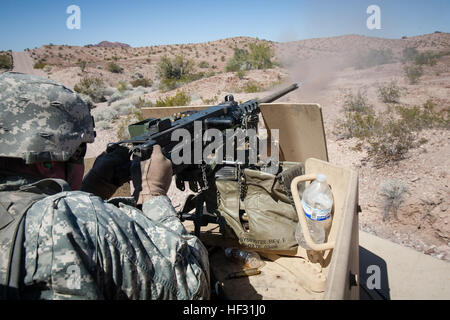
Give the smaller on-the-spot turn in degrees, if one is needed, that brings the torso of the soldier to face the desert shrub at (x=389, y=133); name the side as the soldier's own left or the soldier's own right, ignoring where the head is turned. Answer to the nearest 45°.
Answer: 0° — they already face it

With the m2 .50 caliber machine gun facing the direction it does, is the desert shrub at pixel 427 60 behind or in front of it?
in front

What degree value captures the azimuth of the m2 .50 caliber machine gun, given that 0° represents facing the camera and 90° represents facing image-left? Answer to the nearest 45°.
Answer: approximately 225°

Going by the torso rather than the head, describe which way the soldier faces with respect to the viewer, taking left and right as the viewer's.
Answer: facing away from the viewer and to the right of the viewer

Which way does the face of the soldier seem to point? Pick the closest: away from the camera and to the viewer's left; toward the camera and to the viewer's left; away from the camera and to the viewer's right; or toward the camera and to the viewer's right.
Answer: away from the camera and to the viewer's right

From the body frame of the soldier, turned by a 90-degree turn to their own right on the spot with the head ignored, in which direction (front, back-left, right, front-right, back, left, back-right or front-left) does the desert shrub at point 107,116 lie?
back-left

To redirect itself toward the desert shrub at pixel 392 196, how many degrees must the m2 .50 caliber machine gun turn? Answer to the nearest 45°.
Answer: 0° — it already faces it

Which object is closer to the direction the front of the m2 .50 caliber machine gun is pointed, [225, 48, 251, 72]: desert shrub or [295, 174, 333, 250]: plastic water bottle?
the desert shrub
